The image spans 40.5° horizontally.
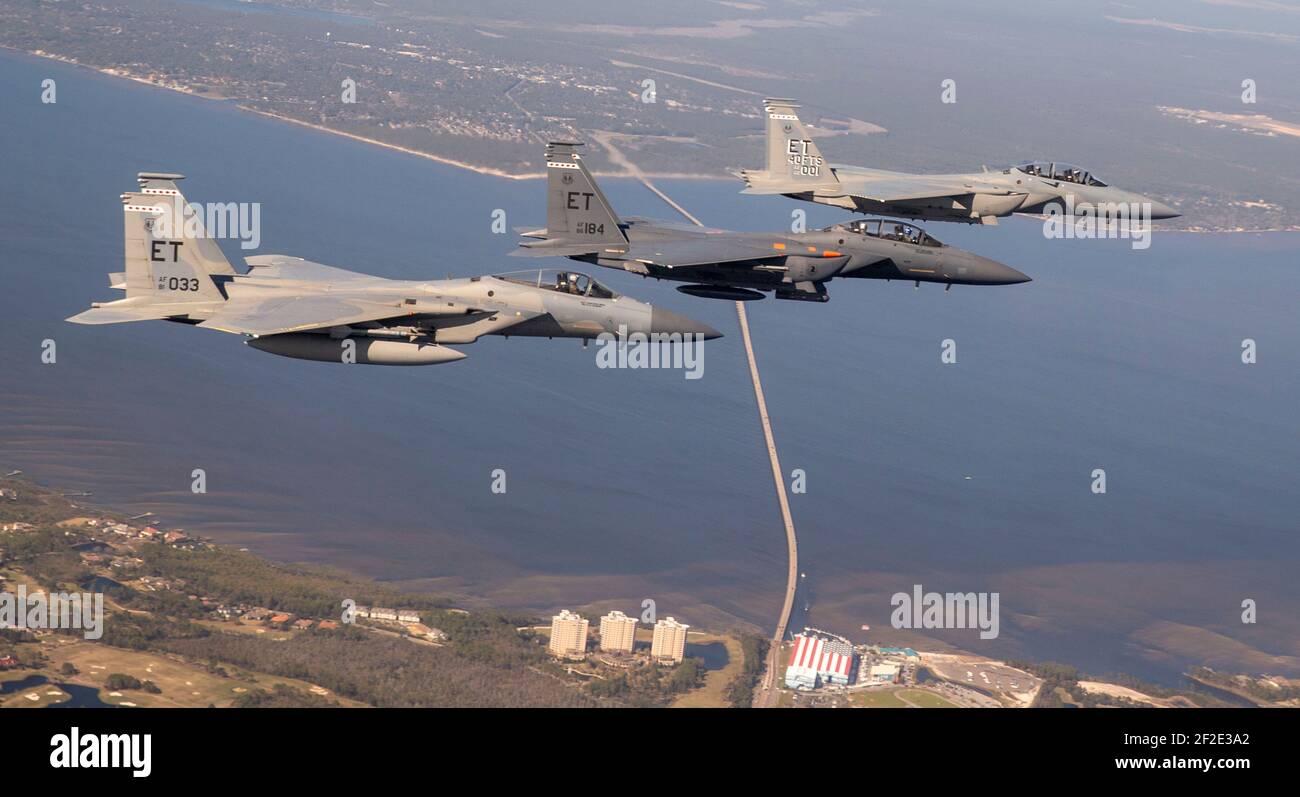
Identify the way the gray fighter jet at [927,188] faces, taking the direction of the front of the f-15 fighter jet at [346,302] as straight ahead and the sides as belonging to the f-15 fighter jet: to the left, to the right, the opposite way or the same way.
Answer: the same way

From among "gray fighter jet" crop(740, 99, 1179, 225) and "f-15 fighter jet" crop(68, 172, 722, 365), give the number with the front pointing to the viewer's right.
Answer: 2

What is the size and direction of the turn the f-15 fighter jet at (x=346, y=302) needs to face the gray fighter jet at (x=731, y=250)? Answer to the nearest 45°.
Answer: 0° — it already faces it

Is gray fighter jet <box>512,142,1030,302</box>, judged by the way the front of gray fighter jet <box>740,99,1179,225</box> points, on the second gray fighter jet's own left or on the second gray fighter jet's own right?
on the second gray fighter jet's own right

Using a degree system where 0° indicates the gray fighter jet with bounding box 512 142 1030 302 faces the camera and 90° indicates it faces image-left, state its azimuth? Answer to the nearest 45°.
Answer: approximately 270°

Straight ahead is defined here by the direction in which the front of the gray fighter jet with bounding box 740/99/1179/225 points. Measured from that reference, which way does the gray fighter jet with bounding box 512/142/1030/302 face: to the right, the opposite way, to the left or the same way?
the same way

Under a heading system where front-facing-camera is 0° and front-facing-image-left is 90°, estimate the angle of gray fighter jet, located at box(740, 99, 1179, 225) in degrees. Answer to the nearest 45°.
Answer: approximately 270°

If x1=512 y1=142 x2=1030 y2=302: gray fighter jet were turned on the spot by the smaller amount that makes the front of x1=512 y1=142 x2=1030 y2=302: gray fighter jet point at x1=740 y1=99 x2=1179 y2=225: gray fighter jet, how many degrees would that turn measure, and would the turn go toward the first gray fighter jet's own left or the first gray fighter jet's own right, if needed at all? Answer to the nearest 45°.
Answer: approximately 45° to the first gray fighter jet's own left

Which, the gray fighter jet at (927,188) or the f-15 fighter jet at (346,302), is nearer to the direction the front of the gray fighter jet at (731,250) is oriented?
the gray fighter jet

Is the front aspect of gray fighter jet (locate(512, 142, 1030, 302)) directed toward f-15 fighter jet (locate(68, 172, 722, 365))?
no

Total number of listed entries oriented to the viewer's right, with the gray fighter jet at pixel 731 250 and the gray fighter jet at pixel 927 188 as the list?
2

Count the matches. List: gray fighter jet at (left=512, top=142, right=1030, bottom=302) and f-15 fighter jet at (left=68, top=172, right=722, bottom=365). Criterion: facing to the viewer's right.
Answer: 2

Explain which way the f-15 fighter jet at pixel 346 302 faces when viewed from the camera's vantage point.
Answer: facing to the right of the viewer

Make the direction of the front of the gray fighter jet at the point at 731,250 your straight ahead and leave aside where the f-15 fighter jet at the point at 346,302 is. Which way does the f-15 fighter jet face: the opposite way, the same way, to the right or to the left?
the same way
